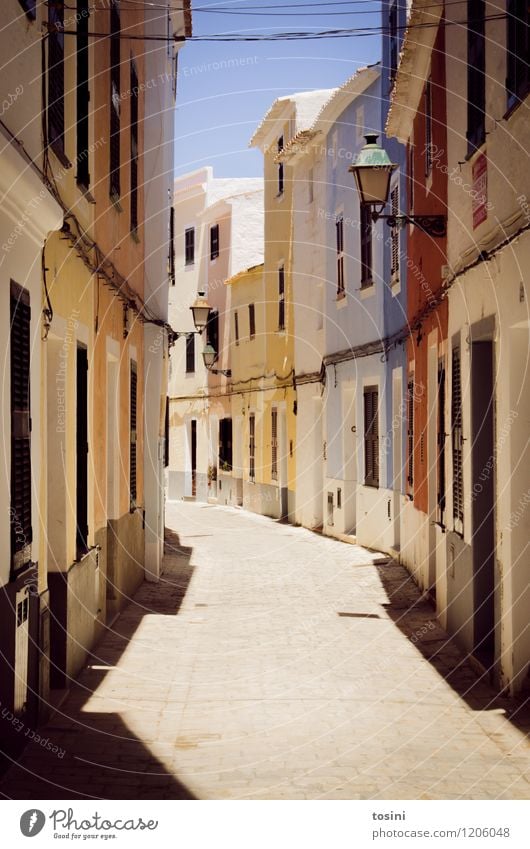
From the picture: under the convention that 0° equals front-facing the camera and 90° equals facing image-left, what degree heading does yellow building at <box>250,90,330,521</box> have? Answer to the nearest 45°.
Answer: approximately 45°

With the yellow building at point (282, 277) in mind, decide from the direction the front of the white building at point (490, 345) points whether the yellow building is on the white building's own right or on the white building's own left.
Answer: on the white building's own right

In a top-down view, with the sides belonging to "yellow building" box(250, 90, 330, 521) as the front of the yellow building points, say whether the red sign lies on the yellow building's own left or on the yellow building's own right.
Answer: on the yellow building's own left

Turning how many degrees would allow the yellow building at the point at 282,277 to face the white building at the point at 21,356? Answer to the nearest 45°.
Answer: approximately 45° to its left

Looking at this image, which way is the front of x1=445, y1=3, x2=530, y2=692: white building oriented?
to the viewer's left
